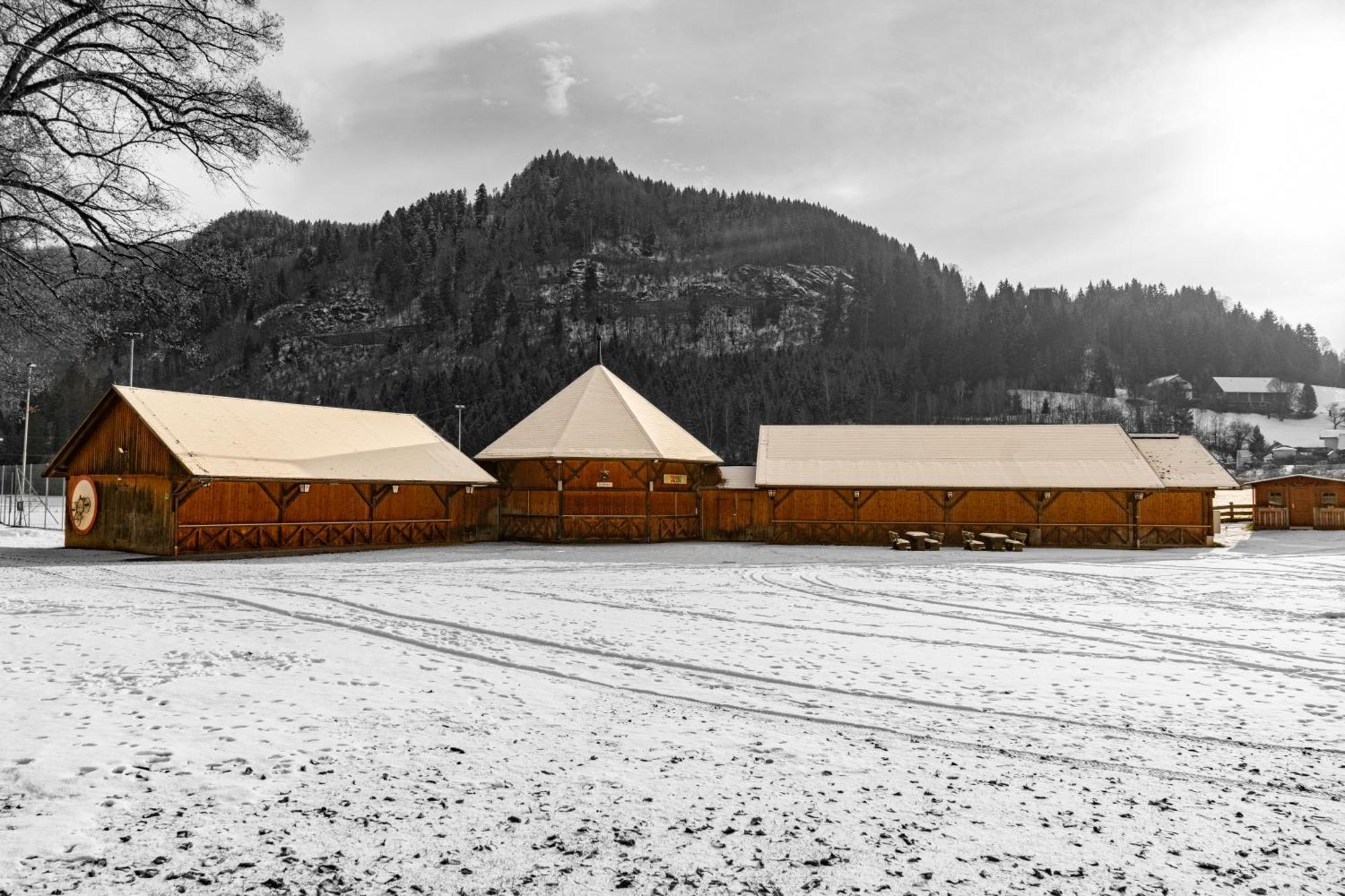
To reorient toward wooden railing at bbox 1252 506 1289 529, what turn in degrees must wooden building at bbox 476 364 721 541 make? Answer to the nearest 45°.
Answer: approximately 90° to its left

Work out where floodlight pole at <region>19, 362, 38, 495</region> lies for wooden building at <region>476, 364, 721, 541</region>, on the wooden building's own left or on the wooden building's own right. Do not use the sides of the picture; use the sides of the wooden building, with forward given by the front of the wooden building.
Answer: on the wooden building's own right

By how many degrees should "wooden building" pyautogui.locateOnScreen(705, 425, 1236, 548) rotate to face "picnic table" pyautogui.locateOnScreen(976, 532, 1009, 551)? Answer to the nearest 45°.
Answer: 0° — it already faces it

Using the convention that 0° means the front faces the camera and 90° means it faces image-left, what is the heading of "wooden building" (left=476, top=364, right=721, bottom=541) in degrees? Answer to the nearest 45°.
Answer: approximately 0°

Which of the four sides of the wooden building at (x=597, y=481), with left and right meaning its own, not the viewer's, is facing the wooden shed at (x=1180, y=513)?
left

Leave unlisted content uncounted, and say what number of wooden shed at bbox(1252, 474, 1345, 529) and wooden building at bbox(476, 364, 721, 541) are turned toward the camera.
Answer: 2

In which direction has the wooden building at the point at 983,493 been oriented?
toward the camera

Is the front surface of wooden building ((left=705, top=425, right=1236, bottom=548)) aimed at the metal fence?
no

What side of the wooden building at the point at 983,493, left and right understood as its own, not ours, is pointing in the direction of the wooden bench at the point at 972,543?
front

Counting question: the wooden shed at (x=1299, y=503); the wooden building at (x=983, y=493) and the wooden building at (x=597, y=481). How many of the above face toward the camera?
3

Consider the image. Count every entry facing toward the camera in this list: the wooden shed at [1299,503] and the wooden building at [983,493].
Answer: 2

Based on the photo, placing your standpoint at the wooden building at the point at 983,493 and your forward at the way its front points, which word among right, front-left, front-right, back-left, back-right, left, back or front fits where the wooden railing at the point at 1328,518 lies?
back-left

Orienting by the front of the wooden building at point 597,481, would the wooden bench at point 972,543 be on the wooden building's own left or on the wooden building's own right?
on the wooden building's own left

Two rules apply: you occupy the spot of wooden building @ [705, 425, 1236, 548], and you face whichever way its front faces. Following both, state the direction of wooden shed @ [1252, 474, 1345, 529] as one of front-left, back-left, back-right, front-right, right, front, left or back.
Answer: back-left

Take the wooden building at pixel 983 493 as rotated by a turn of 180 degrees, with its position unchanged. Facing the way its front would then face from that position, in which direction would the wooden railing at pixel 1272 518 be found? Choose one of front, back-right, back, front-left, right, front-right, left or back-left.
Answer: front-right

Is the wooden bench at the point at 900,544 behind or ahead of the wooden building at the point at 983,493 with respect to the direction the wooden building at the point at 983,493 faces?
ahead

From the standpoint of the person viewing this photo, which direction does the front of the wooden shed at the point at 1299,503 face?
facing the viewer

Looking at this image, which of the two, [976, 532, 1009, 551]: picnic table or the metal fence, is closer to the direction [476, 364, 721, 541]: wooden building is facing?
the picnic table

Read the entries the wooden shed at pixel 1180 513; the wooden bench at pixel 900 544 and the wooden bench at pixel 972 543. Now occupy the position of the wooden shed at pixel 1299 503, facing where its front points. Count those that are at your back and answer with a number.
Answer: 0

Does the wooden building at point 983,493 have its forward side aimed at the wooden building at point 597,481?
no
